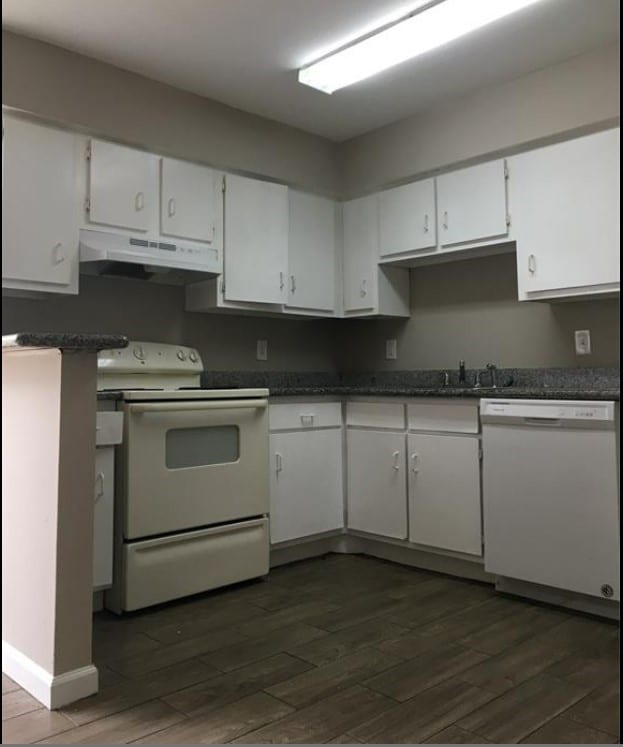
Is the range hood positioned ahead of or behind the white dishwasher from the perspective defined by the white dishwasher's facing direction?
ahead

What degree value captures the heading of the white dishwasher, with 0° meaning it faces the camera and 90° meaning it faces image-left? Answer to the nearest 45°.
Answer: approximately 45°

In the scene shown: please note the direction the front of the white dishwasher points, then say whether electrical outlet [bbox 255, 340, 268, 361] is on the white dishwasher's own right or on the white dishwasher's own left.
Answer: on the white dishwasher's own right

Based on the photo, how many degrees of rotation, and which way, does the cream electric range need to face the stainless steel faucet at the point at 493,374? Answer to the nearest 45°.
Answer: approximately 45° to its left

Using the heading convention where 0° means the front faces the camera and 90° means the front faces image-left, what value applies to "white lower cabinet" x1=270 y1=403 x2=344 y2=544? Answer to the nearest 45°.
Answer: approximately 315°

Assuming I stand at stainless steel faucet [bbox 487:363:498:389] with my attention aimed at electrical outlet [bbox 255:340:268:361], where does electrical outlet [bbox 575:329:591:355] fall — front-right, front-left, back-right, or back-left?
back-left

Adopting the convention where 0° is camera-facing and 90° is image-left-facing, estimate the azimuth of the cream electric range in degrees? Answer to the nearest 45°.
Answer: approximately 315°

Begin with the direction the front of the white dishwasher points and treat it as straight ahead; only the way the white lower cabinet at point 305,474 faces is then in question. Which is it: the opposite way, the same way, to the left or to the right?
to the left
